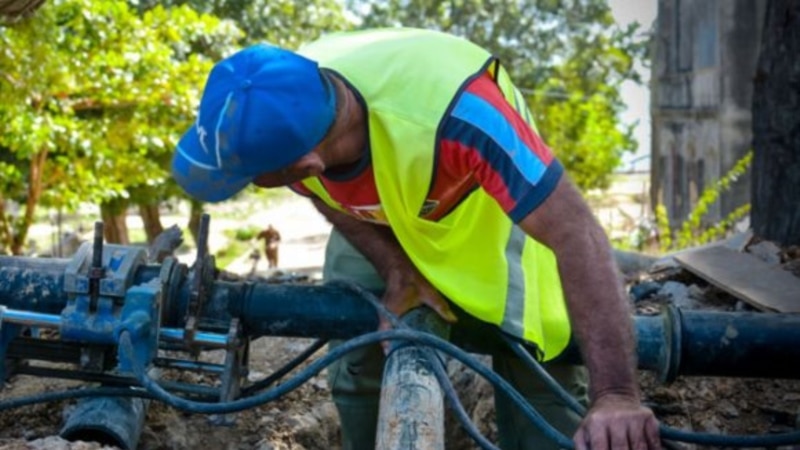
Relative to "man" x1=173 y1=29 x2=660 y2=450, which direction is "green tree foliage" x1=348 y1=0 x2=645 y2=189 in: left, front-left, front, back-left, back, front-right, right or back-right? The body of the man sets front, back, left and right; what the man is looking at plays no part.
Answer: back-right

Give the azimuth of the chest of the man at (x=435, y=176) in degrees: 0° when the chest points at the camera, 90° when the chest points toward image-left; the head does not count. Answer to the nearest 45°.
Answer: approximately 45°

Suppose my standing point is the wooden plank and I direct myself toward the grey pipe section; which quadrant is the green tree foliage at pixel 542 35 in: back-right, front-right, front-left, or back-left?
back-right

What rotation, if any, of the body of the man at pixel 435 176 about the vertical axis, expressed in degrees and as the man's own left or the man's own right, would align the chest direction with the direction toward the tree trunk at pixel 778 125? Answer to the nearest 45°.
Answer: approximately 180°

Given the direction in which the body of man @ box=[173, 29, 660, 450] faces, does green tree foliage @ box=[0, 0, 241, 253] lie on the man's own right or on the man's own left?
on the man's own right

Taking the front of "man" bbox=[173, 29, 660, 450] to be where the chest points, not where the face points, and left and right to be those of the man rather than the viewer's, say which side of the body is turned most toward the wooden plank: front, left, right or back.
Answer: back
